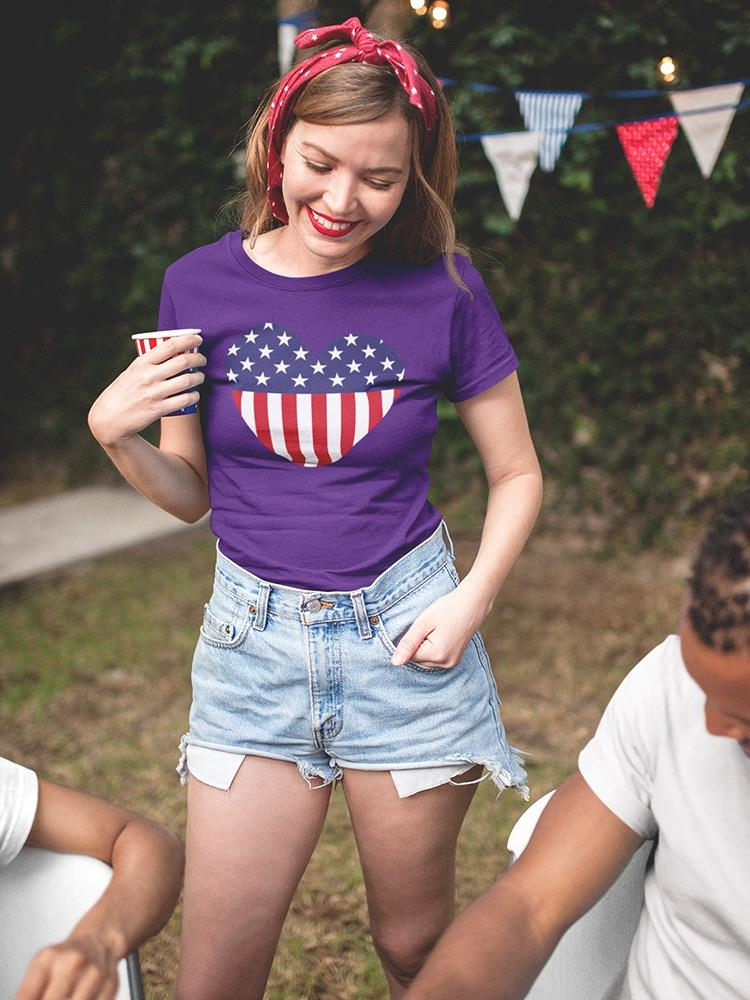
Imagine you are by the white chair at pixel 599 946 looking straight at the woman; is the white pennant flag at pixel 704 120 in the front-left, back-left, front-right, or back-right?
front-right

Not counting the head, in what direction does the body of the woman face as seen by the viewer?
toward the camera

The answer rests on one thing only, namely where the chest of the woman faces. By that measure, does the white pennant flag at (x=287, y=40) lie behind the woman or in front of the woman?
behind

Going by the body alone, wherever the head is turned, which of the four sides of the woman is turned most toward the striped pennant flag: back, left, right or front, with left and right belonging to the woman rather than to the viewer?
back
